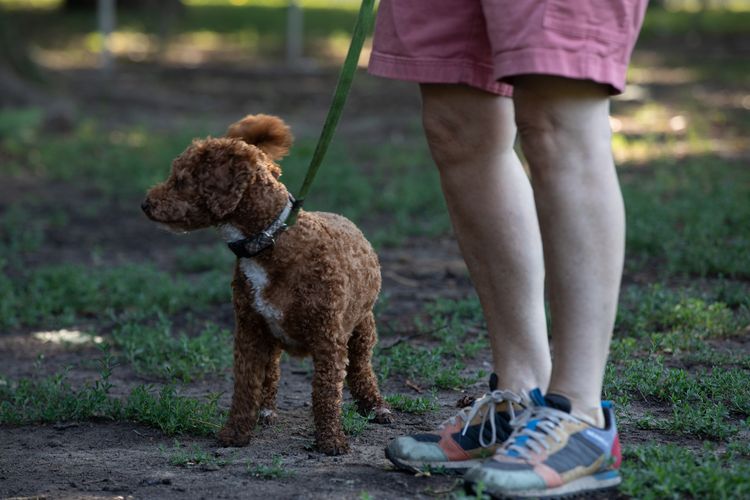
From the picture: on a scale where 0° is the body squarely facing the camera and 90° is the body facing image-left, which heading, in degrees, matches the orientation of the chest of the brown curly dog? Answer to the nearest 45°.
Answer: approximately 45°

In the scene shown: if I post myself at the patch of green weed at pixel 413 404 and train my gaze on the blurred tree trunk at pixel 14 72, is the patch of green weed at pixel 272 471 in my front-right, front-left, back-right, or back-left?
back-left

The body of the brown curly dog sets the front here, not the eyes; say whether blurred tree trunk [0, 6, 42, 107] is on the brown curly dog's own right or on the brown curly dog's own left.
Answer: on the brown curly dog's own right
